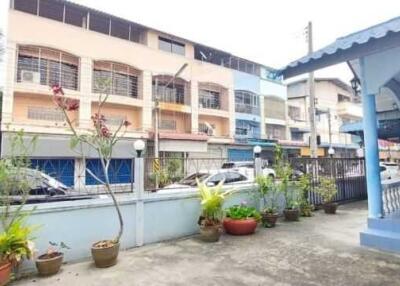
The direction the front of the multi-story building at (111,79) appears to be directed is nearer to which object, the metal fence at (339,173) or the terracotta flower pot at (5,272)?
the metal fence

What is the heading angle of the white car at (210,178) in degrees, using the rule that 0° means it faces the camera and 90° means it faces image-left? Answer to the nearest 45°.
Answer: approximately 45°

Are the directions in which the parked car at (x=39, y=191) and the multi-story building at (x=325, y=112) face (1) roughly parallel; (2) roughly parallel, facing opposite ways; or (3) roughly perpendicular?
roughly perpendicular

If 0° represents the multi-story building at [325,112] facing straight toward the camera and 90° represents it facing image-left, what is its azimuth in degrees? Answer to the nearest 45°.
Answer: approximately 315°

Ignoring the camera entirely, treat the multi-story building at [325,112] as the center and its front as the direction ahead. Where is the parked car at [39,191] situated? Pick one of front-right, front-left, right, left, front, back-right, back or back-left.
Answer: front-right

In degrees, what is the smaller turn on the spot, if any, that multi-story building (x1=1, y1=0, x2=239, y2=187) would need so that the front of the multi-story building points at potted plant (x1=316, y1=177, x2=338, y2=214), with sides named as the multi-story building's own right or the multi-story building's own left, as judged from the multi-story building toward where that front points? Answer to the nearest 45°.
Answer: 0° — it already faces it

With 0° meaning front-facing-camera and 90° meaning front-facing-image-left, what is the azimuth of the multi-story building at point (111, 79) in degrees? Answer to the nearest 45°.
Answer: approximately 315°

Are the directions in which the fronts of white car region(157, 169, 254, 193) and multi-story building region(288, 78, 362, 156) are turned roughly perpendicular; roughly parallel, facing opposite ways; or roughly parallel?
roughly perpendicular

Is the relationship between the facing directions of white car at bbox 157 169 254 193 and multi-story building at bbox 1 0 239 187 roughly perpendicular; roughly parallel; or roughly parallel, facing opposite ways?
roughly perpendicular

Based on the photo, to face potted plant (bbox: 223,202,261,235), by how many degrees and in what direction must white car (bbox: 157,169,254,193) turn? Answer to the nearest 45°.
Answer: approximately 90° to its left
